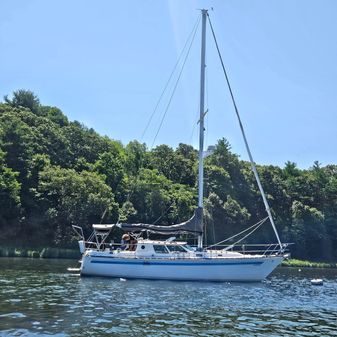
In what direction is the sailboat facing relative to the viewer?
to the viewer's right
